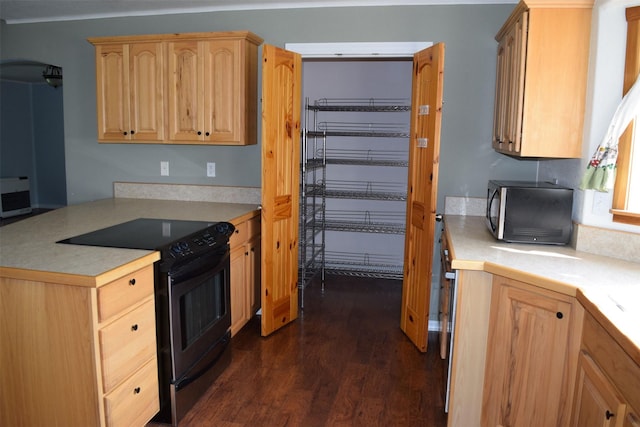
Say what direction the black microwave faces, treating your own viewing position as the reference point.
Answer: facing to the left of the viewer

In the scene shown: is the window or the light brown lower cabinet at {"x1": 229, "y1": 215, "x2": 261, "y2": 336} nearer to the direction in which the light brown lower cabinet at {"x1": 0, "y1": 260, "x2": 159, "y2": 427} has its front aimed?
the window

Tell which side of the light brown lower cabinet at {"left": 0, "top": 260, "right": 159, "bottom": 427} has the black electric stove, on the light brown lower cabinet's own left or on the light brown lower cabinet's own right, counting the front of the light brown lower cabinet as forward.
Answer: on the light brown lower cabinet's own left

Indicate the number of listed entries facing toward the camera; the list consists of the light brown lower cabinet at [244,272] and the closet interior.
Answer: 1

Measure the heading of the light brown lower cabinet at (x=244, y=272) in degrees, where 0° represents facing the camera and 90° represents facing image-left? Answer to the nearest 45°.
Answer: approximately 270°

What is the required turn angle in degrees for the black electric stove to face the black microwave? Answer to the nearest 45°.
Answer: approximately 45° to its left

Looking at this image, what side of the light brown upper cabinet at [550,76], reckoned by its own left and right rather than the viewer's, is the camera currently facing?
left

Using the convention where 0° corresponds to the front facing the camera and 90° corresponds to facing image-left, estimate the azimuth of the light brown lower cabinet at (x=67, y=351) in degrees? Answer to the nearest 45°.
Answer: approximately 315°

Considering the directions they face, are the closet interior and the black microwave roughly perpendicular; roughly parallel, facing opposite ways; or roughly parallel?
roughly perpendicular

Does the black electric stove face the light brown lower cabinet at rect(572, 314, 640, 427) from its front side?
yes
